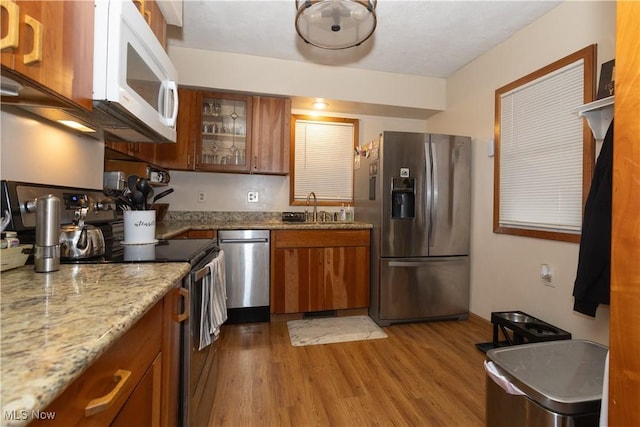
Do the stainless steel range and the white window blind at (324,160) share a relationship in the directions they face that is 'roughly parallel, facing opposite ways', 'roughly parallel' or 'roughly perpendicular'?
roughly perpendicular

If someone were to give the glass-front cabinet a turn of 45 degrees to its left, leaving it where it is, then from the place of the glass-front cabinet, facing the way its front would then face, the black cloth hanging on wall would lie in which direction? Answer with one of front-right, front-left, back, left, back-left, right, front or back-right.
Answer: front

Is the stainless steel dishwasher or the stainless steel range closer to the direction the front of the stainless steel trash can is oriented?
the stainless steel range

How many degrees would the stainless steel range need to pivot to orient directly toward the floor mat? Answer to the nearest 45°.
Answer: approximately 90° to its left

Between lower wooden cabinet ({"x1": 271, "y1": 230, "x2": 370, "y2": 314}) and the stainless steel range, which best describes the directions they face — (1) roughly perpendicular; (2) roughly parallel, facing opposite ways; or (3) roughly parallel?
roughly perpendicular

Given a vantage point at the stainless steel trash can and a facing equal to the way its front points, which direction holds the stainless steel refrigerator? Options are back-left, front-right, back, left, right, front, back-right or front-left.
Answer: right

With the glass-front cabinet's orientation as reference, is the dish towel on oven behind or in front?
in front

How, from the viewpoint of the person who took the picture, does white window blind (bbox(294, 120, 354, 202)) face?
facing the viewer

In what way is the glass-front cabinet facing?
toward the camera

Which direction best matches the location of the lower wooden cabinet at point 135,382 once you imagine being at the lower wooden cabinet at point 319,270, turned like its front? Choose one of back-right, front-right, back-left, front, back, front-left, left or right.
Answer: front

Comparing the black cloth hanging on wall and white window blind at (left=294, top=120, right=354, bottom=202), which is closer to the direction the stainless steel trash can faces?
the white window blind

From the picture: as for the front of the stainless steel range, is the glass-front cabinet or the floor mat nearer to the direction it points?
the floor mat

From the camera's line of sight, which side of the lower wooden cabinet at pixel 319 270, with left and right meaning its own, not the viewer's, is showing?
front

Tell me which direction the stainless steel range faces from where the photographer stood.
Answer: facing the viewer and to the right of the viewer

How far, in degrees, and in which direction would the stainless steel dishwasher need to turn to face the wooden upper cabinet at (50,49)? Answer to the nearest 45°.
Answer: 0° — it already faces it

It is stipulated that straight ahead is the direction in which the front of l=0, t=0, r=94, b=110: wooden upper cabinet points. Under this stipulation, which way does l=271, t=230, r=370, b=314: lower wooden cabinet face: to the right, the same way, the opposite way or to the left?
to the right

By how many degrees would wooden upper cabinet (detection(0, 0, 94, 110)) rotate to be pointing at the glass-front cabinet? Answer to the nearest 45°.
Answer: approximately 90° to its left
